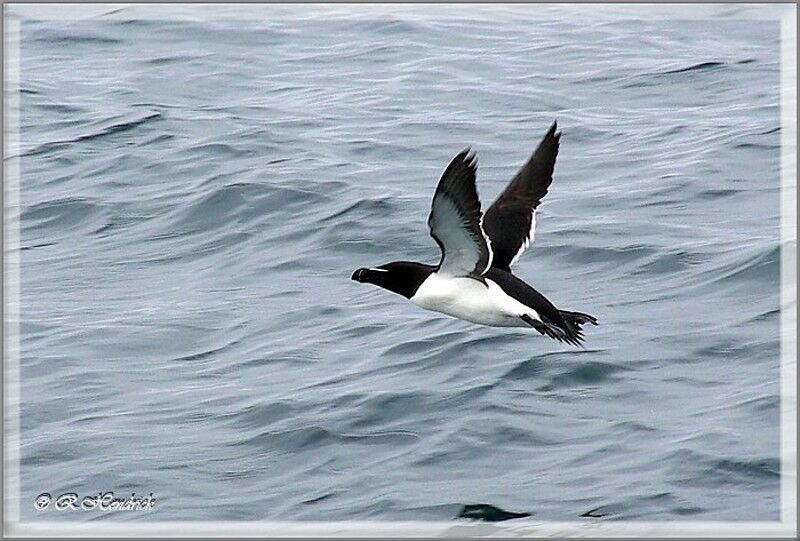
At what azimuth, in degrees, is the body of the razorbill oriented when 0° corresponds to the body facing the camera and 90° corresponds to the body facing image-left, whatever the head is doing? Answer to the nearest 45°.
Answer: approximately 90°
